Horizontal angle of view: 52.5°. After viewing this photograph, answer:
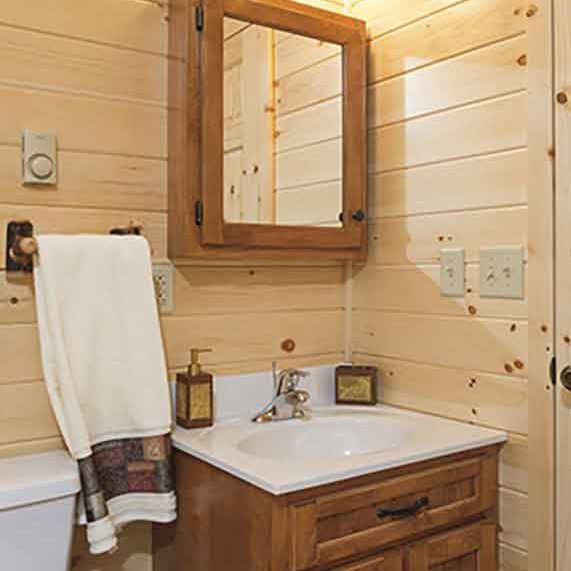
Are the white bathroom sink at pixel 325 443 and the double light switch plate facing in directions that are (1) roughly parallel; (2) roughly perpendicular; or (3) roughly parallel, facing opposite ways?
roughly perpendicular

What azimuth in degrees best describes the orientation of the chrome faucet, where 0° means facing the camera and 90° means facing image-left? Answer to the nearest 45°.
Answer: approximately 315°

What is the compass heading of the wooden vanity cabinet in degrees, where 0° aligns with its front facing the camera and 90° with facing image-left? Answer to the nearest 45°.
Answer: approximately 315°

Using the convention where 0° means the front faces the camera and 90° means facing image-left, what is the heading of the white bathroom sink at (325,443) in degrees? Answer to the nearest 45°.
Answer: approximately 315°
